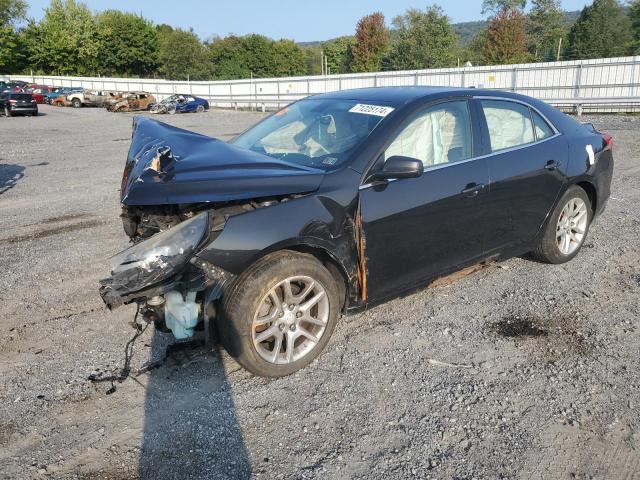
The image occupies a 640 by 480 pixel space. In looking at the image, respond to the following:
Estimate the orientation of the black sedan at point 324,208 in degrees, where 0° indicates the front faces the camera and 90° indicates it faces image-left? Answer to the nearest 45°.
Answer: approximately 45°

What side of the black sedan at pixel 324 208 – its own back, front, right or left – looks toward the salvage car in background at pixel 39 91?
right

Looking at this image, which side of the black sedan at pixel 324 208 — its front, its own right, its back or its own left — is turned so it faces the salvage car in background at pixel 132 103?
right

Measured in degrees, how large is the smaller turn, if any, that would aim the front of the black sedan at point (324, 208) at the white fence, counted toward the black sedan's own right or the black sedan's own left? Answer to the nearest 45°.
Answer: approximately 135° to the black sedan's own right

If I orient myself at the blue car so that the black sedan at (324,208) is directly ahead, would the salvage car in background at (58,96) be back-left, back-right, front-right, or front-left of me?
back-right

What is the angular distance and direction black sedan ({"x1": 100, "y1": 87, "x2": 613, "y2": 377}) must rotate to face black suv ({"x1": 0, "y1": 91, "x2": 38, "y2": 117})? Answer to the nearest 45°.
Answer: approximately 90° to its right

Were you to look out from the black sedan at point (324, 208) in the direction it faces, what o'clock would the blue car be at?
The blue car is roughly at 4 o'clock from the black sedan.

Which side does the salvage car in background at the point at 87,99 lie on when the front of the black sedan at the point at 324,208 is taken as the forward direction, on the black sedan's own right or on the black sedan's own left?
on the black sedan's own right
